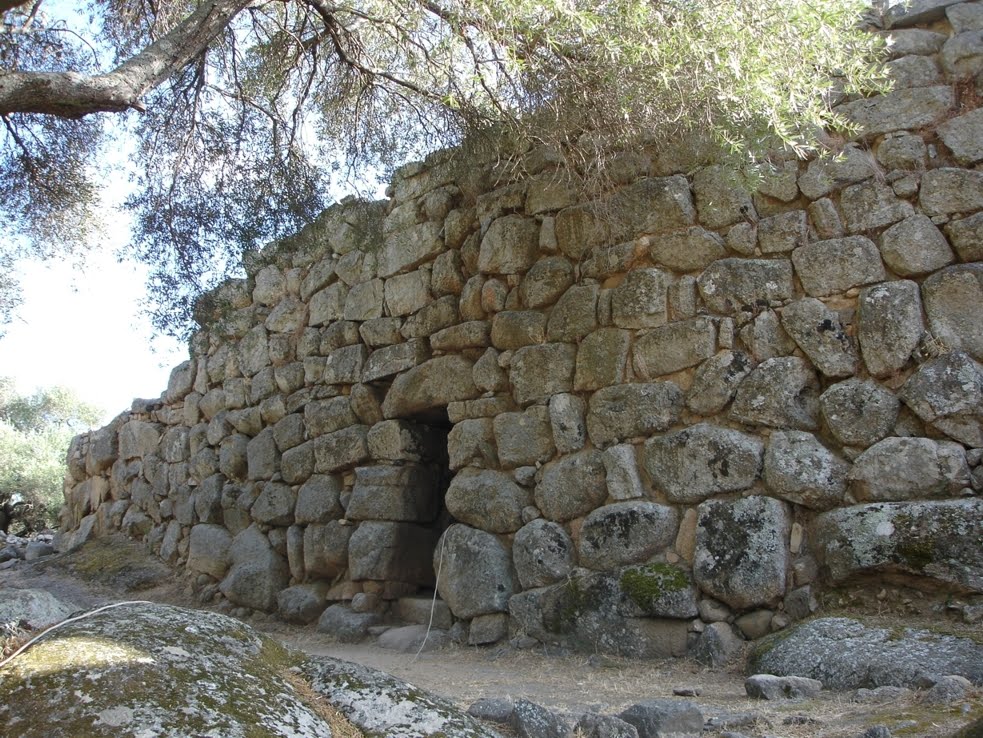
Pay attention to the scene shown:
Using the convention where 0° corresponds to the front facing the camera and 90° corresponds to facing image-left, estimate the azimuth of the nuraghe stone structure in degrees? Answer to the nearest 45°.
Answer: approximately 45°

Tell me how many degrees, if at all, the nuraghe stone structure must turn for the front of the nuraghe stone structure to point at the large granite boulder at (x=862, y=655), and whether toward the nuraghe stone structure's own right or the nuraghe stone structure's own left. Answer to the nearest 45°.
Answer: approximately 90° to the nuraghe stone structure's own left

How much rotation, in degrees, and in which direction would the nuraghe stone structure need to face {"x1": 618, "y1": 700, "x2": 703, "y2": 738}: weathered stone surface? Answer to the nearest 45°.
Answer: approximately 45° to its left

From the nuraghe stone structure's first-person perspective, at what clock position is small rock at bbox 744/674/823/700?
The small rock is roughly at 10 o'clock from the nuraghe stone structure.

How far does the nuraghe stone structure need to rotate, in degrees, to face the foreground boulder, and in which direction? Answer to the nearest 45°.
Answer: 0° — it already faces it

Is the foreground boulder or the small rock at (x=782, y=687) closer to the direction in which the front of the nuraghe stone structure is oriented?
the foreground boulder
